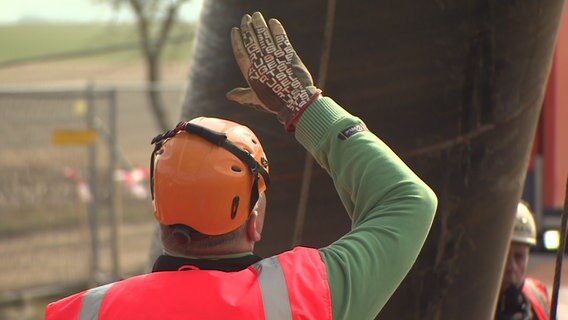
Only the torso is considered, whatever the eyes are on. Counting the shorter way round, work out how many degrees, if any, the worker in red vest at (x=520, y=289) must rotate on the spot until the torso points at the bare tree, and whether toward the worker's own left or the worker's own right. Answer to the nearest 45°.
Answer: approximately 135° to the worker's own right

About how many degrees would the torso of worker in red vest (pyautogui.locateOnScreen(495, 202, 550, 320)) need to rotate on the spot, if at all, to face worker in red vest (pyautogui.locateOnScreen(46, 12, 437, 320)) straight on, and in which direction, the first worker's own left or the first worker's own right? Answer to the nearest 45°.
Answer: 0° — they already face them

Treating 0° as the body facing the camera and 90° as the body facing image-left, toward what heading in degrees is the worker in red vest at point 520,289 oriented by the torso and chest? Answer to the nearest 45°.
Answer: approximately 0°

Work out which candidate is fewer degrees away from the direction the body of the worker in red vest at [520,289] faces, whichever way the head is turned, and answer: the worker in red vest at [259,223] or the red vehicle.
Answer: the worker in red vest

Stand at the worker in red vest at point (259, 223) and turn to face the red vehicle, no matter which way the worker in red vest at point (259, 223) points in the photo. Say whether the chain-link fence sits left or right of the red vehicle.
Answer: left

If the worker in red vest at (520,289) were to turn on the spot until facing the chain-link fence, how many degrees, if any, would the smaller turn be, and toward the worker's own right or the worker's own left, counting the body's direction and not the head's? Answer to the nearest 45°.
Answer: approximately 135° to the worker's own right

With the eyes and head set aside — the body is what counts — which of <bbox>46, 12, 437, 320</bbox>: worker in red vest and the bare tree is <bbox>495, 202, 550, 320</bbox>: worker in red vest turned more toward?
the worker in red vest

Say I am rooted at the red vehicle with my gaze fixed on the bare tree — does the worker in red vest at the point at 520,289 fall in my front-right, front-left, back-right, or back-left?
back-left

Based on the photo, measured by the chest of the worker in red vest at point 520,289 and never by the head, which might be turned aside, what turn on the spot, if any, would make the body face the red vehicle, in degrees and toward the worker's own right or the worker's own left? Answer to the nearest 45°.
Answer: approximately 180°
